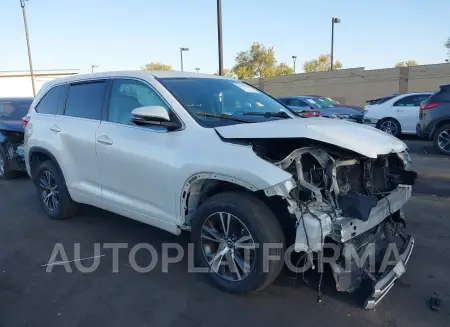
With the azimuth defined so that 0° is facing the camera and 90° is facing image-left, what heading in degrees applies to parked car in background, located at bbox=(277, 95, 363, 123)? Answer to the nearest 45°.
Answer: approximately 315°

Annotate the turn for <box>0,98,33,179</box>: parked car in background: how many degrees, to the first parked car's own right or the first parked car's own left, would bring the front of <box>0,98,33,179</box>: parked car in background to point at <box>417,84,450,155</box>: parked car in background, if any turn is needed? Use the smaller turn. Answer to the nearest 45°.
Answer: approximately 45° to the first parked car's own left

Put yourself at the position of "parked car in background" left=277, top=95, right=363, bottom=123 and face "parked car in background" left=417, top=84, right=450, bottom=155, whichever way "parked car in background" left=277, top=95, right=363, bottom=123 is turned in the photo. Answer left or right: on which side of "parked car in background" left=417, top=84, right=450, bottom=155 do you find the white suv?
right

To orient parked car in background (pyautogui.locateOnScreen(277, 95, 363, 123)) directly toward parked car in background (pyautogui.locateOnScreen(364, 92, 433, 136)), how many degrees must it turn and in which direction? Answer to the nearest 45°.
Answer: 0° — it already faces it

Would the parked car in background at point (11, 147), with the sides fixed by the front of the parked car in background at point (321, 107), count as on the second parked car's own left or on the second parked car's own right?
on the second parked car's own right

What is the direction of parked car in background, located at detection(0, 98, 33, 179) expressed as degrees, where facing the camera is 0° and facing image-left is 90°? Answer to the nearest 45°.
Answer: approximately 315°

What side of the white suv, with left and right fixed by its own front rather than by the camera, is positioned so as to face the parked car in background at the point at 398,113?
left

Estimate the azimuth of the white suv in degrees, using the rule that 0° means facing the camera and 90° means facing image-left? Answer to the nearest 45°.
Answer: approximately 315°
